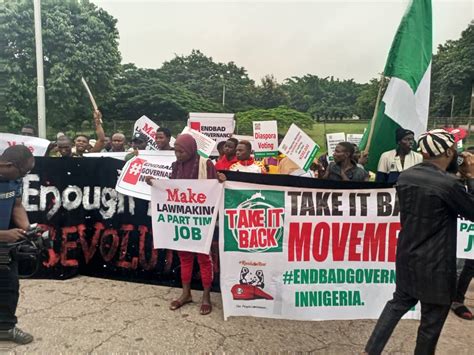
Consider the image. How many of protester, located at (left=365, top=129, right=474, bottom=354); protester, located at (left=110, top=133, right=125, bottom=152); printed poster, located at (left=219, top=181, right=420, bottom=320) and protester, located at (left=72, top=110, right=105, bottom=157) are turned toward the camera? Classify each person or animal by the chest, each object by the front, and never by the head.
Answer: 3

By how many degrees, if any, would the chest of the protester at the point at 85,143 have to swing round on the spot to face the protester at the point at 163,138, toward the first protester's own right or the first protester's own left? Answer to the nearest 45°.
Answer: approximately 45° to the first protester's own left

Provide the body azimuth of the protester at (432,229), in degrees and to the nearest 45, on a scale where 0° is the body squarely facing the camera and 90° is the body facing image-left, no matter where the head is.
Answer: approximately 225°

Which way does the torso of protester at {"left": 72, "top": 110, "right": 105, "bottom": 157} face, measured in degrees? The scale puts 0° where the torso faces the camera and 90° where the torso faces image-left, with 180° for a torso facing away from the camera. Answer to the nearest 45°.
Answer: approximately 0°

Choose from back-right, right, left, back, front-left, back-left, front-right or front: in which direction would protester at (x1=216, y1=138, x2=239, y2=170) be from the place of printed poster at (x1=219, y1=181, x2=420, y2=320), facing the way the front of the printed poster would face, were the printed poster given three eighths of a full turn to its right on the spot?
front

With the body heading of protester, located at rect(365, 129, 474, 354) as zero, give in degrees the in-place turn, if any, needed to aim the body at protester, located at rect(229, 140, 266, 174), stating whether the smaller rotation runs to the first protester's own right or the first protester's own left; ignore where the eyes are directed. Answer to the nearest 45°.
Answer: approximately 90° to the first protester's own left

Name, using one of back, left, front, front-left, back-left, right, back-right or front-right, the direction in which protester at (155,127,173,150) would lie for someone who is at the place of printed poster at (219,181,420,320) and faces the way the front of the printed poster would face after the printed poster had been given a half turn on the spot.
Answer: front-left

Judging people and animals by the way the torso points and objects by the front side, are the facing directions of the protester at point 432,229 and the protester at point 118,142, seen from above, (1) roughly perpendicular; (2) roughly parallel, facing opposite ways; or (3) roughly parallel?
roughly perpendicular

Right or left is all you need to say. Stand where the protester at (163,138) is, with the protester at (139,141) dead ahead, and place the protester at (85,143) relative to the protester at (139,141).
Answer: left
